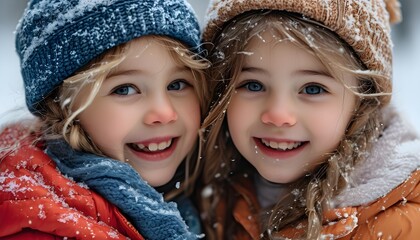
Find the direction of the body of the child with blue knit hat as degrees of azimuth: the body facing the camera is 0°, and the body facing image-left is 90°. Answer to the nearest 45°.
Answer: approximately 315°

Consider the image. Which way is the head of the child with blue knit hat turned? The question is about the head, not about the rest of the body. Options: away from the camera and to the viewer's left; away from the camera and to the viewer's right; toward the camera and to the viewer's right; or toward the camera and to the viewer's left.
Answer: toward the camera and to the viewer's right
